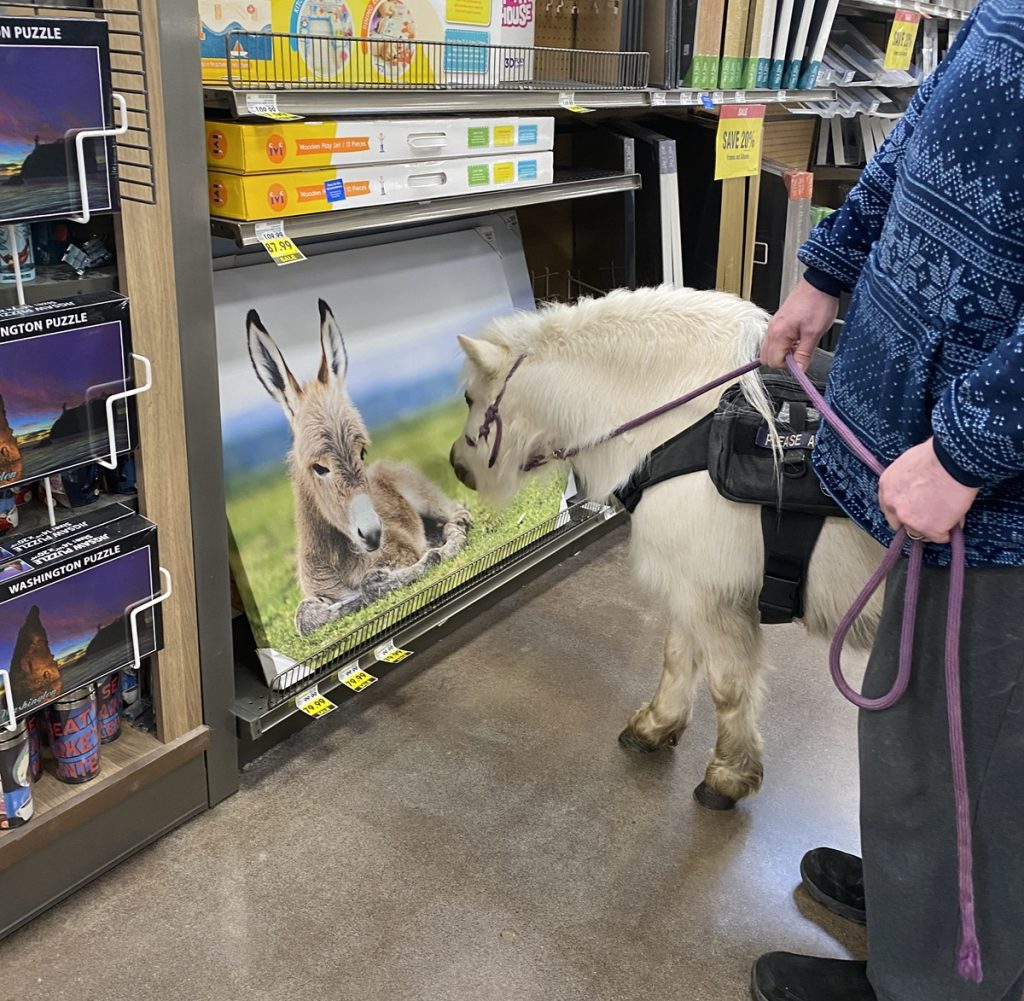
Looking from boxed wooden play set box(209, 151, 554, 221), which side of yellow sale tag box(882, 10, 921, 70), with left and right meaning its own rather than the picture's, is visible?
front

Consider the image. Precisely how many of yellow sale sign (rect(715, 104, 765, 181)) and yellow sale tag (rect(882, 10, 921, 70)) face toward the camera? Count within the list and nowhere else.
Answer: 2

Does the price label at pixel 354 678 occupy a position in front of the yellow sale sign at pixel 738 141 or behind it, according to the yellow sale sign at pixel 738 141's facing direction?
in front

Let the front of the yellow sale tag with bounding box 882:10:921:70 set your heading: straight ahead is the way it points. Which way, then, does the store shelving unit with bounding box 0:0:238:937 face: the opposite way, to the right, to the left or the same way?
to the left

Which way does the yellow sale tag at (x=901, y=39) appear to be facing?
toward the camera

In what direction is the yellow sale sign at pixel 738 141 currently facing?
toward the camera

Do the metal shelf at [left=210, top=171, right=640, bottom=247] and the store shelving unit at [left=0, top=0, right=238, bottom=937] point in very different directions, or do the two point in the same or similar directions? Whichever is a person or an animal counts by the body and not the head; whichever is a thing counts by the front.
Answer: same or similar directions

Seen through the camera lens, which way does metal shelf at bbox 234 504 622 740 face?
facing the viewer and to the right of the viewer

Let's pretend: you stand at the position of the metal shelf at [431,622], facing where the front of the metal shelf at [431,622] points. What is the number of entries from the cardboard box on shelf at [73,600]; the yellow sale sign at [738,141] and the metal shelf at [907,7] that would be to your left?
2

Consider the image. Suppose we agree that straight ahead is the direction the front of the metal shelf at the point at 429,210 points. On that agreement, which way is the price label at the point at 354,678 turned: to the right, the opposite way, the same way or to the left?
the same way

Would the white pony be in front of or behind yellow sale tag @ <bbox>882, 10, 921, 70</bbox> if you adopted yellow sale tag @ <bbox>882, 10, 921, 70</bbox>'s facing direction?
in front

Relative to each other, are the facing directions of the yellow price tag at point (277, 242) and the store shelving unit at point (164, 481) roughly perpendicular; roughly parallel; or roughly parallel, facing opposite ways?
roughly parallel

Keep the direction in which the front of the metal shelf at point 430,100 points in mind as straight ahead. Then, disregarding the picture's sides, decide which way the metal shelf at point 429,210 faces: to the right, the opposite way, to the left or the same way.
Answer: the same way

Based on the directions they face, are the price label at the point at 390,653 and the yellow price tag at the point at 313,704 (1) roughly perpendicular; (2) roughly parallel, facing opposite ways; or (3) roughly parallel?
roughly parallel

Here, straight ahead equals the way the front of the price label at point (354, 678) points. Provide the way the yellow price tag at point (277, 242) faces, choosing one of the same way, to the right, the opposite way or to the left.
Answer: the same way

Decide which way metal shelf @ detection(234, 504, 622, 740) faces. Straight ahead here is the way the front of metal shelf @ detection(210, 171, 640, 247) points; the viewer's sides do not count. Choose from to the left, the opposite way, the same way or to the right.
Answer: the same way
